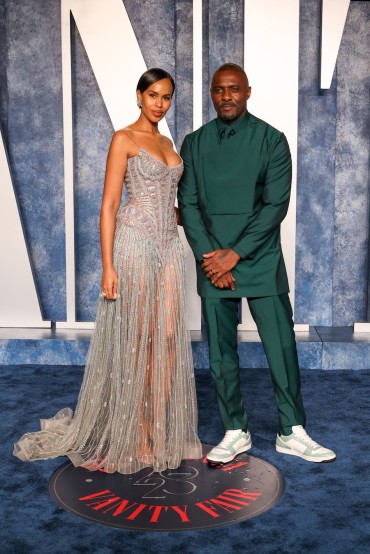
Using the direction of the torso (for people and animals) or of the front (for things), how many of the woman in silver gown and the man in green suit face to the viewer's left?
0

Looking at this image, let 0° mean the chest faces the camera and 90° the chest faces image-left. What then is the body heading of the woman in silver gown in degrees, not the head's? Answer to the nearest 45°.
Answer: approximately 315°

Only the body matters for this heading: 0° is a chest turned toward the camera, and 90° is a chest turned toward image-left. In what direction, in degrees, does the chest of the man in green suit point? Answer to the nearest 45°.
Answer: approximately 0°
